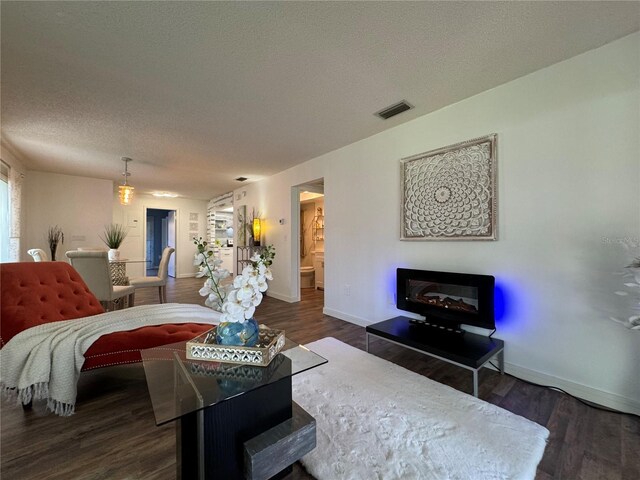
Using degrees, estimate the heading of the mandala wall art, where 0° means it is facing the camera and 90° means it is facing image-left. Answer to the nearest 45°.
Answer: approximately 45°

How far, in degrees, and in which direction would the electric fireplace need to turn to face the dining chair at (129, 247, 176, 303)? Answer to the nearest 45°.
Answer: approximately 45° to its right

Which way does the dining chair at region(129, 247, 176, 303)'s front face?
to the viewer's left

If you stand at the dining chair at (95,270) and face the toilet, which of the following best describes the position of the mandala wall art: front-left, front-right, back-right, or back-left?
front-right

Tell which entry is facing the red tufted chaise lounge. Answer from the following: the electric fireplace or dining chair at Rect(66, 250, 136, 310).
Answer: the electric fireplace

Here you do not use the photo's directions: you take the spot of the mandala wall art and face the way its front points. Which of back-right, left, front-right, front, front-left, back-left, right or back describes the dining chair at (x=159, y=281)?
front-right

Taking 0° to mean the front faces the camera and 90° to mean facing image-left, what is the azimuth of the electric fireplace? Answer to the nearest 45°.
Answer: approximately 45°

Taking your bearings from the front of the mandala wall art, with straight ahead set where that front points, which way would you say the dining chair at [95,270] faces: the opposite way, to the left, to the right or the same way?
to the right

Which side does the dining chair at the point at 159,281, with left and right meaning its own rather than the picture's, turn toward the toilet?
back

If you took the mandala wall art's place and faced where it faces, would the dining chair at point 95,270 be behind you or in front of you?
in front

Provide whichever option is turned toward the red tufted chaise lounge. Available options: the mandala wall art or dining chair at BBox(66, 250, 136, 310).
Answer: the mandala wall art

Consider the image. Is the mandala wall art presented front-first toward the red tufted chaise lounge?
yes

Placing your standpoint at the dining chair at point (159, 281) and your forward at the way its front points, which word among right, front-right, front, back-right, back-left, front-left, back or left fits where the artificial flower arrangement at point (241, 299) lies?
left

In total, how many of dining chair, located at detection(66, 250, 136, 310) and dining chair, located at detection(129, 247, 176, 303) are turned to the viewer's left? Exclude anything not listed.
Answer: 1

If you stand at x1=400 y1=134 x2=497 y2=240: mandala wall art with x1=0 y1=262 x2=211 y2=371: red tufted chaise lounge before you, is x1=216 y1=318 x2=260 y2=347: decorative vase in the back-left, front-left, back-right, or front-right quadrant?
front-left

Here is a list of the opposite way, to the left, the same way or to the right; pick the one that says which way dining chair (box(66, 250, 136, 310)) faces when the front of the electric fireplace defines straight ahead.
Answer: to the right

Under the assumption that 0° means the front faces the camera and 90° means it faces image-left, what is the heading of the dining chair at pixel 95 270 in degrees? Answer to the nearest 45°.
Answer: approximately 225°

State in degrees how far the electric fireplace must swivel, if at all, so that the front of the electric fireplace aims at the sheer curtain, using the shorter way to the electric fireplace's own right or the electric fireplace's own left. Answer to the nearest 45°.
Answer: approximately 45° to the electric fireplace's own right
